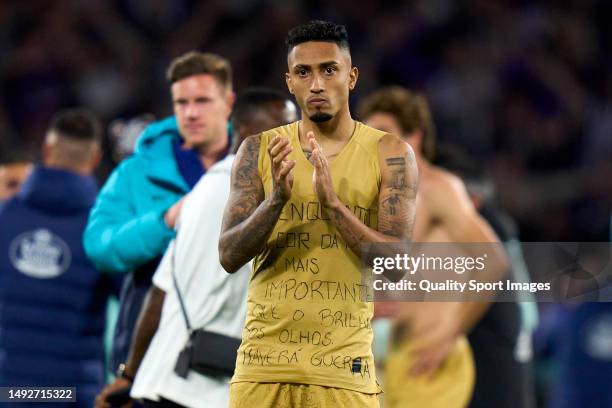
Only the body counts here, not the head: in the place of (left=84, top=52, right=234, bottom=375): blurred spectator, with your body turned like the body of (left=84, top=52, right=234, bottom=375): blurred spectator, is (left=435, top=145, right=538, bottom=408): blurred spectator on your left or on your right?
on your left

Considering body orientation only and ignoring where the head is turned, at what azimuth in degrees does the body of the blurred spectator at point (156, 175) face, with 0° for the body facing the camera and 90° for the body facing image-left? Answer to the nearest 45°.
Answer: approximately 315°

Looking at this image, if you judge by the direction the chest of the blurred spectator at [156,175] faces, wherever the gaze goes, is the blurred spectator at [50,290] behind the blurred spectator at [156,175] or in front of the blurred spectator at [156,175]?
behind

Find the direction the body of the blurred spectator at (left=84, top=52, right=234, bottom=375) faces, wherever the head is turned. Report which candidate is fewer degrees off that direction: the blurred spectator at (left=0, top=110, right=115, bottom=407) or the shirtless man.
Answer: the shirtless man

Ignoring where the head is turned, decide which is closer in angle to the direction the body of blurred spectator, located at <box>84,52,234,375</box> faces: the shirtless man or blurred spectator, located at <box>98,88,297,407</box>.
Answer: the blurred spectator

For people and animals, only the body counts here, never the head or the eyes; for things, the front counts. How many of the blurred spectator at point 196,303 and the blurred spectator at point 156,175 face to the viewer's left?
0

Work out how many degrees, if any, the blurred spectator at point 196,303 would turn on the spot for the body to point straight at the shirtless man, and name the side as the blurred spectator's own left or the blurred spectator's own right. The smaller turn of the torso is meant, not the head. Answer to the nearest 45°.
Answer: approximately 45° to the blurred spectator's own left

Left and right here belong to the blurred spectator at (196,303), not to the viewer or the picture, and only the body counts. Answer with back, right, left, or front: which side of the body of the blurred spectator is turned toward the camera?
right

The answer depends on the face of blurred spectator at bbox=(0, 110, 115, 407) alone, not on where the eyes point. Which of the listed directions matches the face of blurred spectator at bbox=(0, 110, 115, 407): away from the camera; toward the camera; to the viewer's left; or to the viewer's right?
away from the camera
